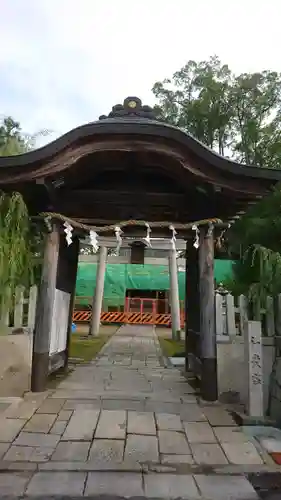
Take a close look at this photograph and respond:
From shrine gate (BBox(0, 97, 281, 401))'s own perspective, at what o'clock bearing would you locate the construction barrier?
The construction barrier is roughly at 6 o'clock from the shrine gate.

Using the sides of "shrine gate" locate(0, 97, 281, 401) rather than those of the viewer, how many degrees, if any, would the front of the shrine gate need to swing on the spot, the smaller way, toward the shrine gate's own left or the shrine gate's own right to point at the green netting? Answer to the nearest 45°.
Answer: approximately 180°

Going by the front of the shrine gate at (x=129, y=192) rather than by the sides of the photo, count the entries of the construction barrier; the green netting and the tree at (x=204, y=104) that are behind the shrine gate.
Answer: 3

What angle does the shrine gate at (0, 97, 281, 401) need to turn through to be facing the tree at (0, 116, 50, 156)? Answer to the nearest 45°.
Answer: approximately 135° to its right

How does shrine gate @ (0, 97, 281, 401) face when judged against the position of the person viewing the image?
facing the viewer

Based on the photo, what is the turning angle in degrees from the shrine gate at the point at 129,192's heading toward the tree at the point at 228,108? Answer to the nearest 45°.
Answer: approximately 180°
